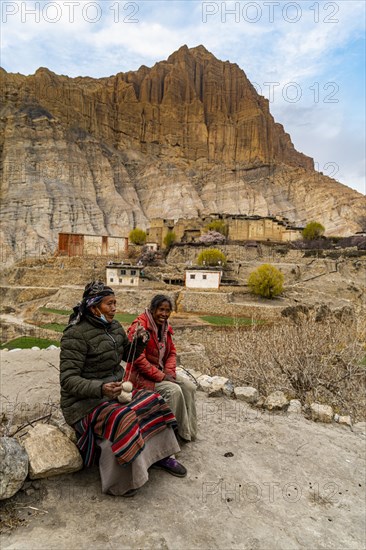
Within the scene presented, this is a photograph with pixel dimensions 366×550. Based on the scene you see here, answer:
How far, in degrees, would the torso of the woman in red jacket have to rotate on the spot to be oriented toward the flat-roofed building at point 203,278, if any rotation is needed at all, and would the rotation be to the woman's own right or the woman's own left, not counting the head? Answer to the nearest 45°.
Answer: approximately 135° to the woman's own left

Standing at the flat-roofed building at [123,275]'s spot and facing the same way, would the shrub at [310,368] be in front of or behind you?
in front

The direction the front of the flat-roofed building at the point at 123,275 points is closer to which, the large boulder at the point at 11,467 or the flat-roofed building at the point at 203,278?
the large boulder

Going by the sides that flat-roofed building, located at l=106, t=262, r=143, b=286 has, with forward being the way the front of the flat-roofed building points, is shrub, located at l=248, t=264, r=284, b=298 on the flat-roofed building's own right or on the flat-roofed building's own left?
on the flat-roofed building's own left

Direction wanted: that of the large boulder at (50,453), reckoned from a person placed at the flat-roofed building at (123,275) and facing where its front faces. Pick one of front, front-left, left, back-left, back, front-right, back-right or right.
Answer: front

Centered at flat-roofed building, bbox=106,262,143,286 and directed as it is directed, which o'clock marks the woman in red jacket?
The woman in red jacket is roughly at 12 o'clock from the flat-roofed building.

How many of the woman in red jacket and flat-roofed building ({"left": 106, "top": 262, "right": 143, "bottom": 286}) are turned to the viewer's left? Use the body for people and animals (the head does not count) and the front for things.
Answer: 0

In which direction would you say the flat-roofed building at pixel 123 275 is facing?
toward the camera

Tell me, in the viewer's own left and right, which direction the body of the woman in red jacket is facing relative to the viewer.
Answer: facing the viewer and to the right of the viewer

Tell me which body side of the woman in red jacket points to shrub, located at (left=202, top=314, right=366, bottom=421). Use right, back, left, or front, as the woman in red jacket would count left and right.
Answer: left

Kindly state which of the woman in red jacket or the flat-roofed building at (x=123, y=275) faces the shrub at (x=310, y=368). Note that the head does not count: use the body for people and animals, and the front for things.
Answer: the flat-roofed building

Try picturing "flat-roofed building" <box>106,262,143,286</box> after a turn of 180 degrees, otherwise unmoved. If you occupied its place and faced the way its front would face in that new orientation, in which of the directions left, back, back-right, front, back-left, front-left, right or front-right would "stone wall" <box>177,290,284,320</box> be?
back-right

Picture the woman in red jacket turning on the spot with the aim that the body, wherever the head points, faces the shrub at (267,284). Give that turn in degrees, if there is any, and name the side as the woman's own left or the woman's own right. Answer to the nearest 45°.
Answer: approximately 135° to the woman's own left

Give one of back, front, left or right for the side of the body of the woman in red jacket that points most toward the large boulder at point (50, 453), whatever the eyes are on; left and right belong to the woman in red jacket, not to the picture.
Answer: right

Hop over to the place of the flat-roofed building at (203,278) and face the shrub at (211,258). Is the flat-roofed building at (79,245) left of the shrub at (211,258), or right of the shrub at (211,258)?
left
